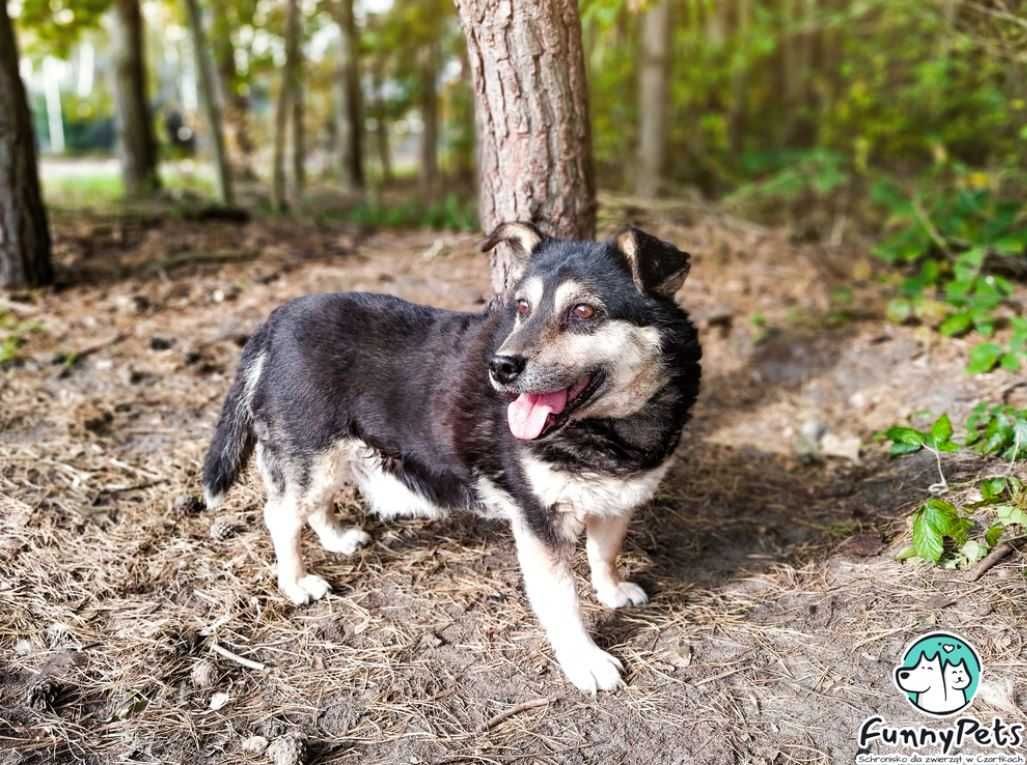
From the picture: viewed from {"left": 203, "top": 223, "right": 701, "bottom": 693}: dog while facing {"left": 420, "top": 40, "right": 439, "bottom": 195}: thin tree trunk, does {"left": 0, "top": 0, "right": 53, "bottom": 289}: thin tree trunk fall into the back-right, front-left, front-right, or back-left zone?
front-left

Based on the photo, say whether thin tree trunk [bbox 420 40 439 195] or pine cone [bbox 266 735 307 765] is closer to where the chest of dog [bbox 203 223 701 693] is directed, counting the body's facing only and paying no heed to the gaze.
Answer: the pine cone

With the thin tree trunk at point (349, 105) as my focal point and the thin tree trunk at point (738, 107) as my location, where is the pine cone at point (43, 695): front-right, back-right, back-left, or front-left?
front-left

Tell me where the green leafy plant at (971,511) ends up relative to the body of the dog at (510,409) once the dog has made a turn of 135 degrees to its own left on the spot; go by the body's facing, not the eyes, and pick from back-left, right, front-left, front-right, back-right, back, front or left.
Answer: right

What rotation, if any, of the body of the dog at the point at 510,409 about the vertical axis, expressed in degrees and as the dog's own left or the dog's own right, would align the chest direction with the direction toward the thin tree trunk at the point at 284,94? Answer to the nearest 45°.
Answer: approximately 135° to the dog's own left

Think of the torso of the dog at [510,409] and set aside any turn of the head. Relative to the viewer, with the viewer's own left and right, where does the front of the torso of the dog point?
facing the viewer and to the right of the viewer

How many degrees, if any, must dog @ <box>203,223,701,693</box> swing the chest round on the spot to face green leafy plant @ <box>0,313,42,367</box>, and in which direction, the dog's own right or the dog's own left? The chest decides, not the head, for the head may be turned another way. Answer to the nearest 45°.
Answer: approximately 180°

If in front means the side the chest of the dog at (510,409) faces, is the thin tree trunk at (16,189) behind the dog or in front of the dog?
behind

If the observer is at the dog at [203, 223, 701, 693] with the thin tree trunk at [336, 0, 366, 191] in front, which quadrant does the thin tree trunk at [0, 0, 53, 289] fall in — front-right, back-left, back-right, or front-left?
front-left
